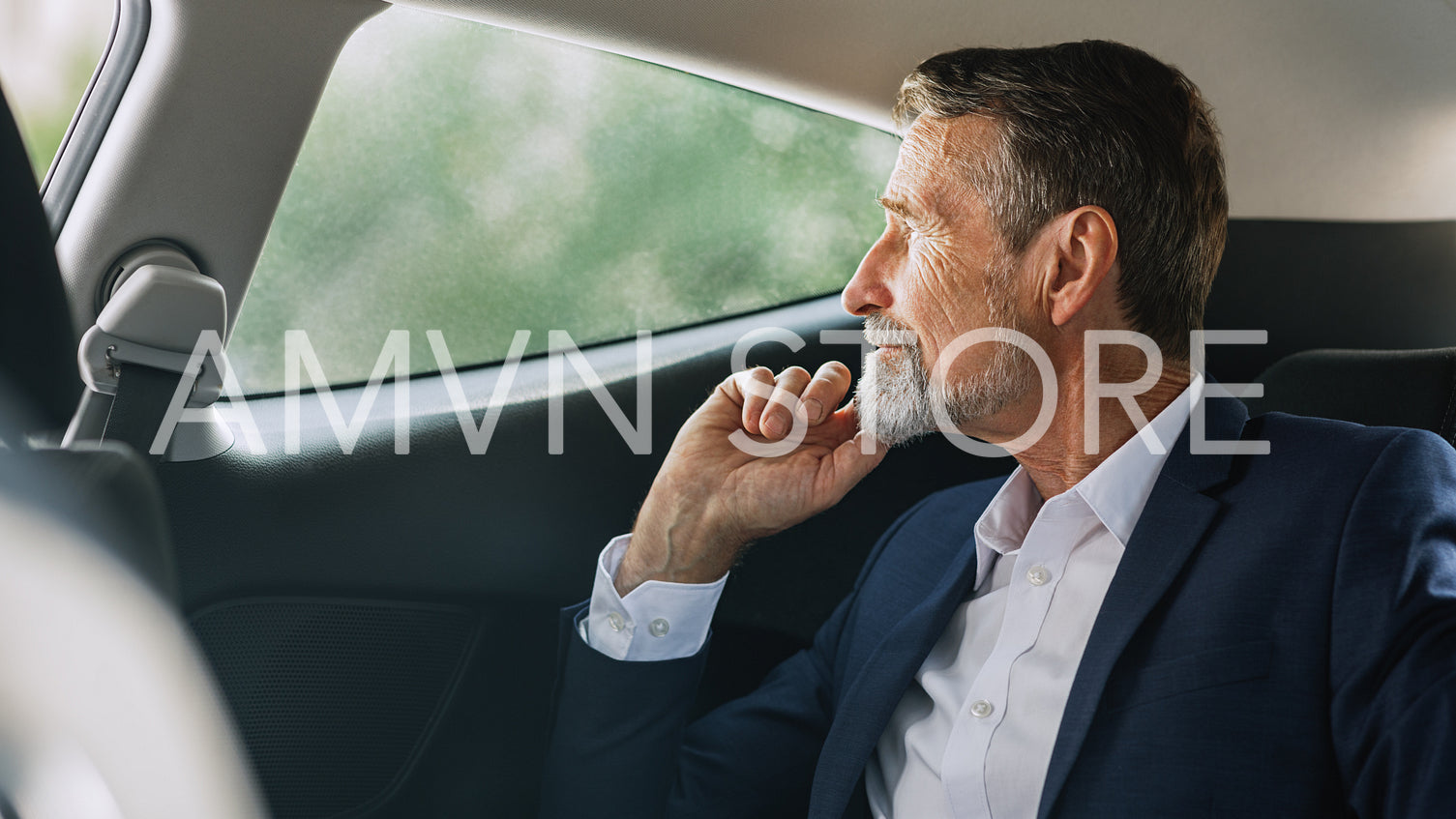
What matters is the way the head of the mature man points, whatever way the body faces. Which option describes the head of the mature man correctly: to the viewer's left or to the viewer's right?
to the viewer's left

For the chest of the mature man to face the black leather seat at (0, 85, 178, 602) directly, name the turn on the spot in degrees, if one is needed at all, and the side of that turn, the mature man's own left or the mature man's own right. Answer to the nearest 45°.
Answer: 0° — they already face it

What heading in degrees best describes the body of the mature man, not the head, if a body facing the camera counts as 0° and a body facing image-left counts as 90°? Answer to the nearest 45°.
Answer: approximately 45°
